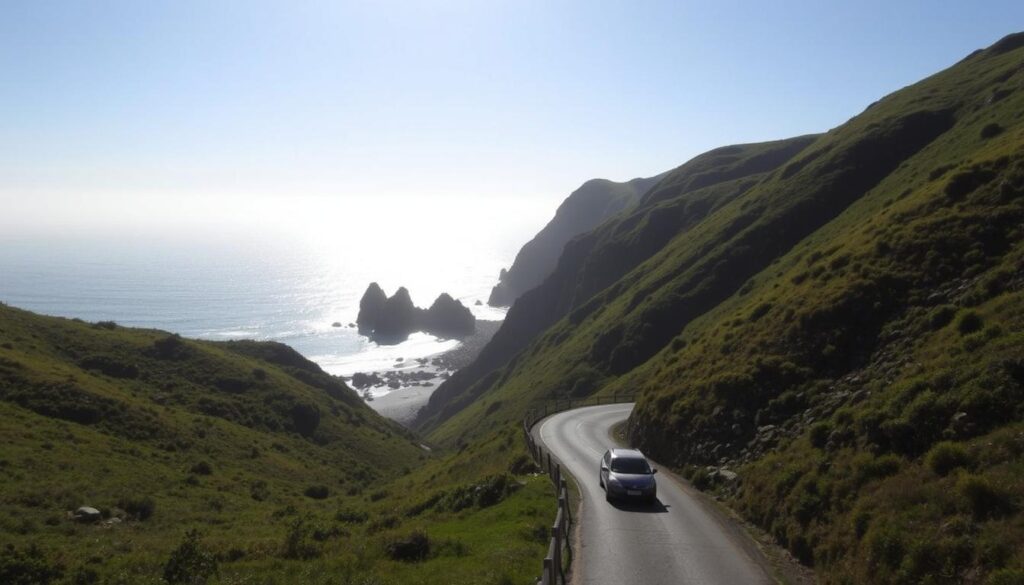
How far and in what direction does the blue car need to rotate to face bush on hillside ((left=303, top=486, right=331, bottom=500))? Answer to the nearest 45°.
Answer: approximately 135° to its right

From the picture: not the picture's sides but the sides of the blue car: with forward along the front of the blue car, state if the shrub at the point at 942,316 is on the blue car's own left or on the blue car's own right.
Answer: on the blue car's own left

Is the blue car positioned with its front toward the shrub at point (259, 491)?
no

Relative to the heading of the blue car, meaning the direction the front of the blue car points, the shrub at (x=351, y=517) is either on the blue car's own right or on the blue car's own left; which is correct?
on the blue car's own right

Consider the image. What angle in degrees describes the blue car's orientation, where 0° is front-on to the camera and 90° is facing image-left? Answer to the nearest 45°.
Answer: approximately 0°

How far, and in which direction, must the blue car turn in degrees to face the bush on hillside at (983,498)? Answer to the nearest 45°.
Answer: approximately 45° to its left

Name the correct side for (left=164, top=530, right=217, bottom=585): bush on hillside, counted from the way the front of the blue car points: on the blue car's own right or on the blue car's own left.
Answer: on the blue car's own right

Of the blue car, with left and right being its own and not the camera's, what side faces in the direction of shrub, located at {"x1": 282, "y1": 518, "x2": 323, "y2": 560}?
right

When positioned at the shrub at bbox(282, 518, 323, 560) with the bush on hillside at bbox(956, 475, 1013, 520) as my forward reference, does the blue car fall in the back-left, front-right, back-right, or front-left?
front-left

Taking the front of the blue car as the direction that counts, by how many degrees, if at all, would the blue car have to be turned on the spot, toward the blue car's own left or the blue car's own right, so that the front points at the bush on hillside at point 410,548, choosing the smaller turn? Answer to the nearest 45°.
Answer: approximately 45° to the blue car's own right

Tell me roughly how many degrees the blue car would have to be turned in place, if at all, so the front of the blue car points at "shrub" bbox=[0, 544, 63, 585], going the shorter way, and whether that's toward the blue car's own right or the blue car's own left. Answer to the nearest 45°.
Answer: approximately 45° to the blue car's own right

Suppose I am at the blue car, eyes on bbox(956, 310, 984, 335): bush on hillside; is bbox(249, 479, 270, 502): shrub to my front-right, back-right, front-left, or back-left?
back-left

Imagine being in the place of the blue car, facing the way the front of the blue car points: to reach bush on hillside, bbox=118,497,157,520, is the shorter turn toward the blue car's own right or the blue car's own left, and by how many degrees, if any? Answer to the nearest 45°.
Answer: approximately 90° to the blue car's own right
